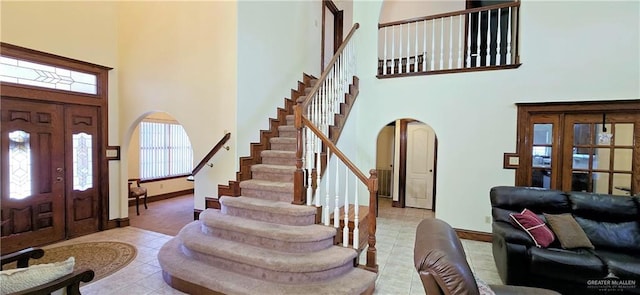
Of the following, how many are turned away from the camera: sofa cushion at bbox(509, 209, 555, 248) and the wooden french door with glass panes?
0

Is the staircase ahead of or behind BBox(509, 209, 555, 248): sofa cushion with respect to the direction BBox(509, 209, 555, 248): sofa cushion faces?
ahead

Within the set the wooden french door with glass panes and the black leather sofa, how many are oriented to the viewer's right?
0

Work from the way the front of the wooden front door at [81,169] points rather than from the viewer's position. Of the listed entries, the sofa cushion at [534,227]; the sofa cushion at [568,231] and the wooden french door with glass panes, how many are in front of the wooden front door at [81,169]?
3

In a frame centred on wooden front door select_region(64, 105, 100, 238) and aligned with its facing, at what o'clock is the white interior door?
The white interior door is roughly at 11 o'clock from the wooden front door.

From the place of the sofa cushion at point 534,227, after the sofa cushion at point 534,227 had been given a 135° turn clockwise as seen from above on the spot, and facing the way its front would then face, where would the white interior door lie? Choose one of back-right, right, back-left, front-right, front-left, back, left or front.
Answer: front-left

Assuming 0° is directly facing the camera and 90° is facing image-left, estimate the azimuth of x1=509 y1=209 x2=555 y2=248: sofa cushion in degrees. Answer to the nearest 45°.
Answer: approximately 45°

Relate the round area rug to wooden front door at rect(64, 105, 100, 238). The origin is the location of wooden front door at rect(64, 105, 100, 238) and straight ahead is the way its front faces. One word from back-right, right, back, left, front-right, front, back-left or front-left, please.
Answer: front-right

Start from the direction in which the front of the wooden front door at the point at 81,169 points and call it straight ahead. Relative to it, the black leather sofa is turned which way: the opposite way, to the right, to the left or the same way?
to the right

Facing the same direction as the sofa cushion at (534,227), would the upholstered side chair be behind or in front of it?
in front

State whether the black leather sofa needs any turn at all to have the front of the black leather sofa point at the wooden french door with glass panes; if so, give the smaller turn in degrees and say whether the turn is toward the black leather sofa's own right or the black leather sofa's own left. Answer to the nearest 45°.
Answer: approximately 135° to the black leather sofa's own right

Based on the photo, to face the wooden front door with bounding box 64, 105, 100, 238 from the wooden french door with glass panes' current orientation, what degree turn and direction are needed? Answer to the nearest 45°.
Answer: approximately 90° to its right
